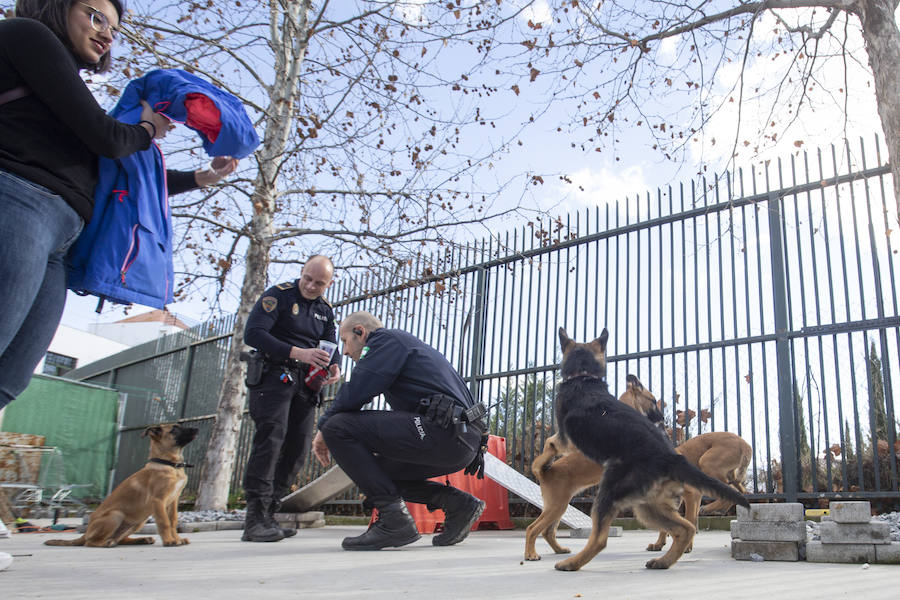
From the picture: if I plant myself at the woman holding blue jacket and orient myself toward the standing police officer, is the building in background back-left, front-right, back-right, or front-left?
front-left

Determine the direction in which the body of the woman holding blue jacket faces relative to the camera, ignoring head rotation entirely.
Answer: to the viewer's right

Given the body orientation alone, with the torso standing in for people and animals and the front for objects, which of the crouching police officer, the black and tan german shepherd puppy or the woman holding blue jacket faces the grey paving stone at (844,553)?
the woman holding blue jacket

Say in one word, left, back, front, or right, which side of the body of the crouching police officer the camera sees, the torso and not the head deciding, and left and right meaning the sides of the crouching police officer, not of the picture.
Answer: left

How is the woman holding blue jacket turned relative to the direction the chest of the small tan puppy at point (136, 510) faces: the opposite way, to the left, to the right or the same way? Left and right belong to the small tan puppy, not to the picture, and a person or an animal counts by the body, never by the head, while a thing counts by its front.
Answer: the same way

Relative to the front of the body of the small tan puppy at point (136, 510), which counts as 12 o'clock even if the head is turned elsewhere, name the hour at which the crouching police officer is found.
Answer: The crouching police officer is roughly at 1 o'clock from the small tan puppy.

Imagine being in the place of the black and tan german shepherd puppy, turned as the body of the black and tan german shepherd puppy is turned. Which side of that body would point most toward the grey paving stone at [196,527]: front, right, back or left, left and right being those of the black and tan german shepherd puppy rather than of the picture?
front

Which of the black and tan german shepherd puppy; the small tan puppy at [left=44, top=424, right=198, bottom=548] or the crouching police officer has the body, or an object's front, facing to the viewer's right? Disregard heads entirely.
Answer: the small tan puppy

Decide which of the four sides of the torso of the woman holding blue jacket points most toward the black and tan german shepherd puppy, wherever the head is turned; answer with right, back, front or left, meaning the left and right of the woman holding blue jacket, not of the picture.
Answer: front

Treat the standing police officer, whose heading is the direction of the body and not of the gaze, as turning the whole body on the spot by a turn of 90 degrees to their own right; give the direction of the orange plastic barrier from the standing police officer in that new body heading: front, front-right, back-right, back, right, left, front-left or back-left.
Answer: back

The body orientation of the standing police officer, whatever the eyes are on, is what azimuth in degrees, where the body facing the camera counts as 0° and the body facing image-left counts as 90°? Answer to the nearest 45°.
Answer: approximately 315°

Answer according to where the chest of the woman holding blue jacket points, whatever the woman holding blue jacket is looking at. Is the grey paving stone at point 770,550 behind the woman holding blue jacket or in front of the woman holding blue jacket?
in front

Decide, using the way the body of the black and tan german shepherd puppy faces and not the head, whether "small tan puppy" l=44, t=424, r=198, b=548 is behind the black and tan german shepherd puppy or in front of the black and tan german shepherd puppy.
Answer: in front

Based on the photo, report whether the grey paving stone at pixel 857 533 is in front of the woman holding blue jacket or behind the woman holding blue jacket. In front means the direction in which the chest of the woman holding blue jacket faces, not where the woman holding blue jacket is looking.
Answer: in front

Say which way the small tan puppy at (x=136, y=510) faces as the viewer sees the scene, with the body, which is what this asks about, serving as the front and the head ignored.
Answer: to the viewer's right

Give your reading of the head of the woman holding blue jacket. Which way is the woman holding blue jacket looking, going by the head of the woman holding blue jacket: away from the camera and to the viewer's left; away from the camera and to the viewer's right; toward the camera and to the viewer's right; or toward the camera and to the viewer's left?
toward the camera and to the viewer's right

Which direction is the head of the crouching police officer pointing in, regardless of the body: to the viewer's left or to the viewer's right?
to the viewer's left

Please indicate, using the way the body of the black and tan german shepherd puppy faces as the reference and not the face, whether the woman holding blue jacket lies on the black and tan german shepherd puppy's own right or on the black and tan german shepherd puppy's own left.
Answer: on the black and tan german shepherd puppy's own left
